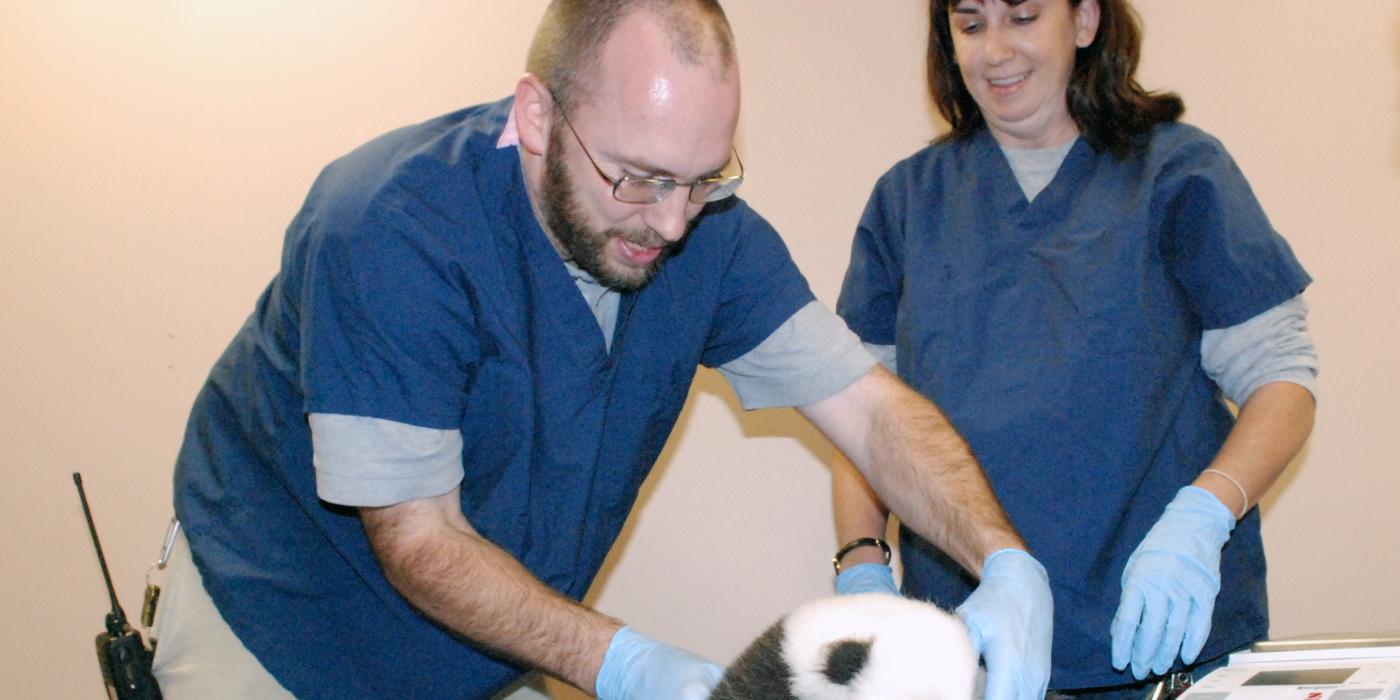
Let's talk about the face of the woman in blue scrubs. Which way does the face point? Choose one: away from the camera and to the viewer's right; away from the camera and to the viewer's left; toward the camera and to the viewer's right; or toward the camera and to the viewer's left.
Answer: toward the camera and to the viewer's left

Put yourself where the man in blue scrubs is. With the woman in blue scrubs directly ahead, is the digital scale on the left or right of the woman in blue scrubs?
right

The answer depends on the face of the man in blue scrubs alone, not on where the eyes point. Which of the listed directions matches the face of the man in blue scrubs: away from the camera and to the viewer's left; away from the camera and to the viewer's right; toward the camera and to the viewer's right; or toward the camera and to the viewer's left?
toward the camera and to the viewer's right

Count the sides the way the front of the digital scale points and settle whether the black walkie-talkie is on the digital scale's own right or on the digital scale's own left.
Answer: on the digital scale's own right

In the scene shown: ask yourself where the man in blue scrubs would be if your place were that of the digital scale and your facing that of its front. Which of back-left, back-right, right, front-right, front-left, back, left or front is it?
right

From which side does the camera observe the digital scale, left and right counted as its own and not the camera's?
front

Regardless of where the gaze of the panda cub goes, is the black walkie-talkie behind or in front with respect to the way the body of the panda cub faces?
behind

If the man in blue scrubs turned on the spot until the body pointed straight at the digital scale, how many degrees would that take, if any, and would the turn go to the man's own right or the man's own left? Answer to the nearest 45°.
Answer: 0° — they already face it
